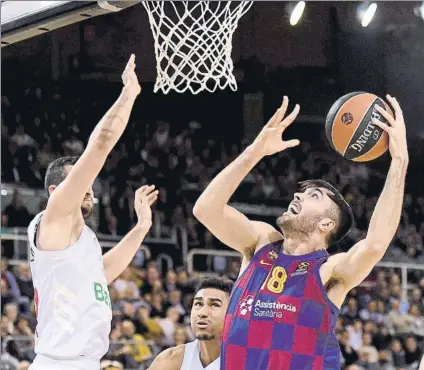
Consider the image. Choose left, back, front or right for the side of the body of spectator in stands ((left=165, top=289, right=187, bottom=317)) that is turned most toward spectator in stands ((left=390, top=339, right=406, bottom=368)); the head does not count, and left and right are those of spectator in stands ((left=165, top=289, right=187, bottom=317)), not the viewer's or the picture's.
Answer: left

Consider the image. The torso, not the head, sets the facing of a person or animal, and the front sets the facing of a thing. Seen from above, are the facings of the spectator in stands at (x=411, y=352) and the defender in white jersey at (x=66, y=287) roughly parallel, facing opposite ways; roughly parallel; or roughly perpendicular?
roughly perpendicular

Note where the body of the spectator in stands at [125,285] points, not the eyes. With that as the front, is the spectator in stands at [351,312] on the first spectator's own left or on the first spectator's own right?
on the first spectator's own left

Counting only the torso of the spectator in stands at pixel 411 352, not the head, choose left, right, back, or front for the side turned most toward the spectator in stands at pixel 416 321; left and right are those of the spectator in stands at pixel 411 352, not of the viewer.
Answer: back

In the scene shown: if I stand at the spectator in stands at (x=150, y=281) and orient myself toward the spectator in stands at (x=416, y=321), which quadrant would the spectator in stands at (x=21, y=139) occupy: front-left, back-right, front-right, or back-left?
back-left

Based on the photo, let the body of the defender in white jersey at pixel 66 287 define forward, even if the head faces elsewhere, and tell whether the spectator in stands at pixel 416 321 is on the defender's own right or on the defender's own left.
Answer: on the defender's own left

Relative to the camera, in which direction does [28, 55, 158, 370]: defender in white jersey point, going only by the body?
to the viewer's right

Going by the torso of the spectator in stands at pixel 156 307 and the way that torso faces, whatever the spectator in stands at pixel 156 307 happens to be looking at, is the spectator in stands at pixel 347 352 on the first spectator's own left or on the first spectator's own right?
on the first spectator's own left

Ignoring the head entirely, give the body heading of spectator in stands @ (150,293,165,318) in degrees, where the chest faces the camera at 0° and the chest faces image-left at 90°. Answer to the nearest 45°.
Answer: approximately 0°

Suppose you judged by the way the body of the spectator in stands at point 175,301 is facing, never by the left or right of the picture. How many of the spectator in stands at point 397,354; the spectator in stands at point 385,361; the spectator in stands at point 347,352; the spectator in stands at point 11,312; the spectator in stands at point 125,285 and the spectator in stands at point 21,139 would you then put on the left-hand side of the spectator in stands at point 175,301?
3
